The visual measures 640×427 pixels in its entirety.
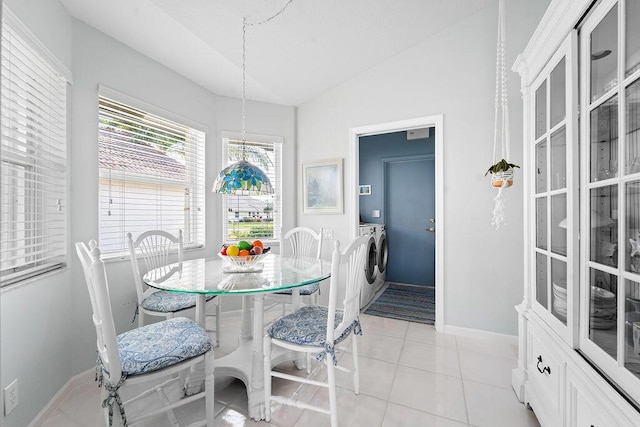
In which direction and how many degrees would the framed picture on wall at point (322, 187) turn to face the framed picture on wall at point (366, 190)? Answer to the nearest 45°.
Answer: approximately 180°

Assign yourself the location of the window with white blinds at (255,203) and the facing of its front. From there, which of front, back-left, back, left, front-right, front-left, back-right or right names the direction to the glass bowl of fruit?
front

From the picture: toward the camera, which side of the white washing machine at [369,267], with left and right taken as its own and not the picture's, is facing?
right

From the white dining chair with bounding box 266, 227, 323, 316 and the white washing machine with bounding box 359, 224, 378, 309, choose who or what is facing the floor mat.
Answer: the white washing machine

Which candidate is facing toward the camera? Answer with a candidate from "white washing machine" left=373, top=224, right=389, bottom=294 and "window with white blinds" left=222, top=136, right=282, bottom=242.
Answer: the window with white blinds

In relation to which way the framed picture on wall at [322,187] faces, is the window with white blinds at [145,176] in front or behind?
in front

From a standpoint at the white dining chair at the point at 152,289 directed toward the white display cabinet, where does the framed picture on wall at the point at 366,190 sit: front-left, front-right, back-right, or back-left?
front-left

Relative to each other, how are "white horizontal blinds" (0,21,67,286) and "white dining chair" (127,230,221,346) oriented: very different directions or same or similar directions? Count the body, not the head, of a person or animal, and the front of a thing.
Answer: same or similar directions

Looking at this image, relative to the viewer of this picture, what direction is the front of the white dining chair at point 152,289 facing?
facing the viewer and to the right of the viewer

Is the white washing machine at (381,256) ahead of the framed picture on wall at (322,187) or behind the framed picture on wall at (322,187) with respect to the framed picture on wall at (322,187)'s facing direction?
behind

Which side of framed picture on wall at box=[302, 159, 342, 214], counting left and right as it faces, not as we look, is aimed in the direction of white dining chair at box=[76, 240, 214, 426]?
front

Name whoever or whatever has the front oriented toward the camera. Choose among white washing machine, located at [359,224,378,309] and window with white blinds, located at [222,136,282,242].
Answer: the window with white blinds

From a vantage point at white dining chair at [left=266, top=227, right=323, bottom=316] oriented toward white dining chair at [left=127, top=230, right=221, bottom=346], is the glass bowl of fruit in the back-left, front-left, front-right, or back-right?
front-left

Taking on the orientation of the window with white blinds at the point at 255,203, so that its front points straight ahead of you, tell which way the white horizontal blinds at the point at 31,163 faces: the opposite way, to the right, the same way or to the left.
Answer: to the left

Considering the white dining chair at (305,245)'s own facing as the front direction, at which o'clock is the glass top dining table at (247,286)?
The glass top dining table is roughly at 11 o'clock from the white dining chair.

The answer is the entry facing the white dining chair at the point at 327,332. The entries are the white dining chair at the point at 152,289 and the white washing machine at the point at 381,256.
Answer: the white dining chair at the point at 152,289

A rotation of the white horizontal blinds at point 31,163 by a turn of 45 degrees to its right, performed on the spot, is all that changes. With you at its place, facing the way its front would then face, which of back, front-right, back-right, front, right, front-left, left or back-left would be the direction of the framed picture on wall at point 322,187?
left

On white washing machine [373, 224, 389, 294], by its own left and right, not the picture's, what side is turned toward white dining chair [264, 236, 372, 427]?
right

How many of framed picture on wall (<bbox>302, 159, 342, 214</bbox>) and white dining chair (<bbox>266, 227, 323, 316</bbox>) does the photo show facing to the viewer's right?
0
